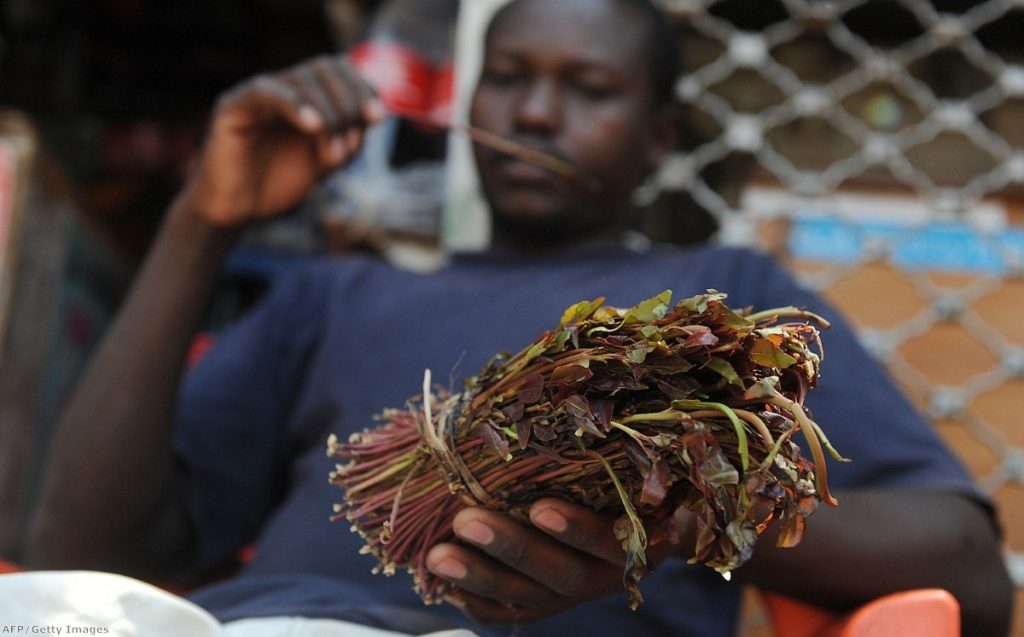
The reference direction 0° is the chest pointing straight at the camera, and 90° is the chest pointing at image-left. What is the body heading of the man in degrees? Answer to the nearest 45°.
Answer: approximately 0°

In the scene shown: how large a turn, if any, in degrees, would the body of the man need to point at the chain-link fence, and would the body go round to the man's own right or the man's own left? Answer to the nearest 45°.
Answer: approximately 135° to the man's own left
